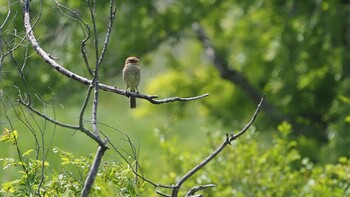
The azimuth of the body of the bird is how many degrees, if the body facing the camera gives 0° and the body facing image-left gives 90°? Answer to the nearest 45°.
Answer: approximately 0°
